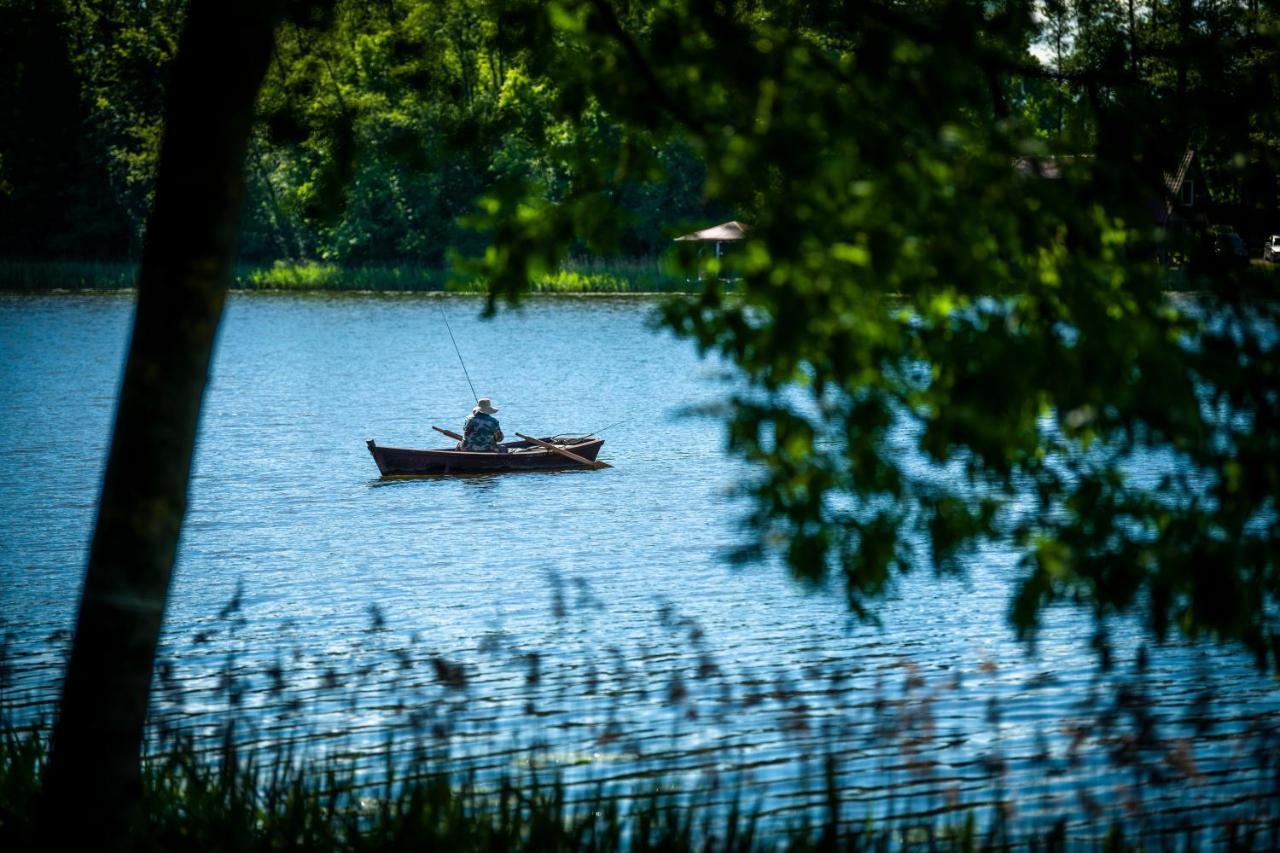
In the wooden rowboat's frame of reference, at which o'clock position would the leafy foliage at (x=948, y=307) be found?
The leafy foliage is roughly at 9 o'clock from the wooden rowboat.

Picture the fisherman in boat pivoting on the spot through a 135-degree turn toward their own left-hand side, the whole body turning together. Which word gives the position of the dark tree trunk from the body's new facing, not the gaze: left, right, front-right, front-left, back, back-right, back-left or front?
front-left

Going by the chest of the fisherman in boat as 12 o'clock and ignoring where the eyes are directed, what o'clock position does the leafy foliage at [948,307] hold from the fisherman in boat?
The leafy foliage is roughly at 6 o'clock from the fisherman in boat.

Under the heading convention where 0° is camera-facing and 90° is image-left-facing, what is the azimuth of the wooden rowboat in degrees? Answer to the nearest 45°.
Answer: approximately 90°

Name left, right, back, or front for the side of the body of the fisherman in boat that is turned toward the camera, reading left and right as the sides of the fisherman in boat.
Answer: back
